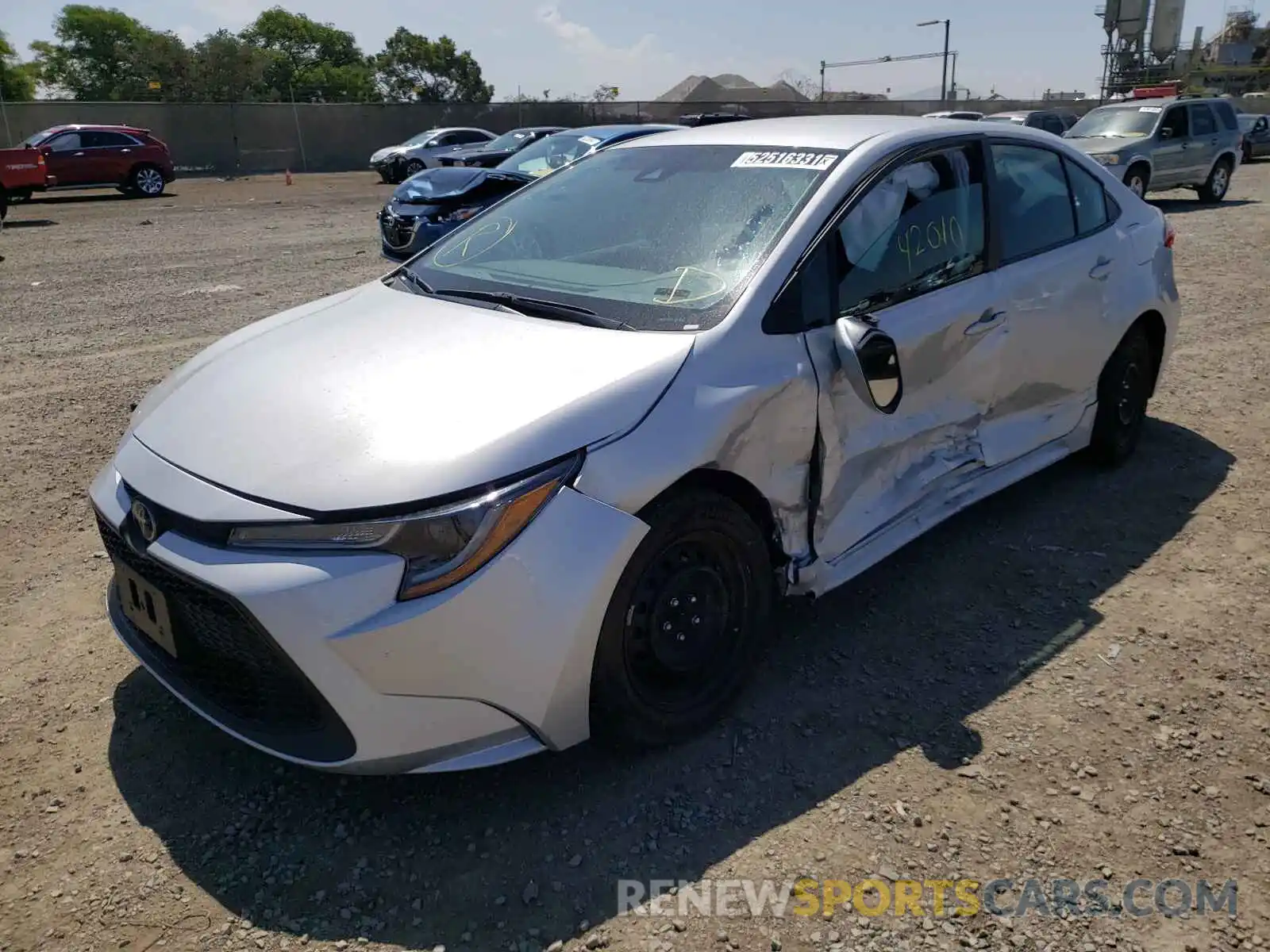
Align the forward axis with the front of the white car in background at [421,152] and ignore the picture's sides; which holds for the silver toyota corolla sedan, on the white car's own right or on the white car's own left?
on the white car's own left

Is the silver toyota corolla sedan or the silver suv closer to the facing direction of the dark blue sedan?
the silver toyota corolla sedan

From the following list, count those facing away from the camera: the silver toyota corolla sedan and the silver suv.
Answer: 0

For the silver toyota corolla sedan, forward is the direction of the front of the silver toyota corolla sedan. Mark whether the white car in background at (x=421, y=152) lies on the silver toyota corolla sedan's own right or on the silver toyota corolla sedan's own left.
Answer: on the silver toyota corolla sedan's own right

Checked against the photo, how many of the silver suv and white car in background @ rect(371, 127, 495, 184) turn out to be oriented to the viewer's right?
0

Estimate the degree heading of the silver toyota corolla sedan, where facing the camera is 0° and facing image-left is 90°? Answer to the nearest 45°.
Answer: approximately 45°

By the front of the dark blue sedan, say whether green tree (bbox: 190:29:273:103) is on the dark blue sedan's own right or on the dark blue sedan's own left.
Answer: on the dark blue sedan's own right
